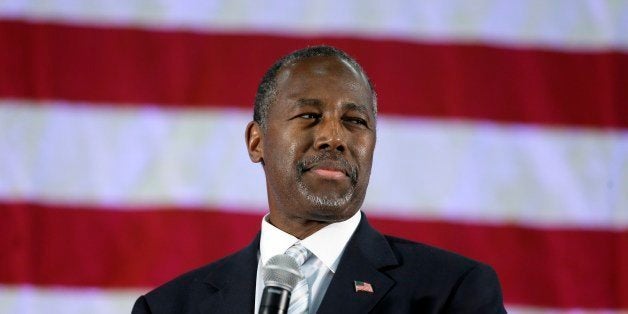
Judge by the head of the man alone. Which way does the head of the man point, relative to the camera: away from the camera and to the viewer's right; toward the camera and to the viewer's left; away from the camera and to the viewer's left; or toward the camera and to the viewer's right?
toward the camera and to the viewer's right

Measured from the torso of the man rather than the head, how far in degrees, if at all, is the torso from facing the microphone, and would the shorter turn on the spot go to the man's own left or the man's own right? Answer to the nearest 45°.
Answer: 0° — they already face it

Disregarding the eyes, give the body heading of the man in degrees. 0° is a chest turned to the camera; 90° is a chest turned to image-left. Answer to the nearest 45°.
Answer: approximately 0°
